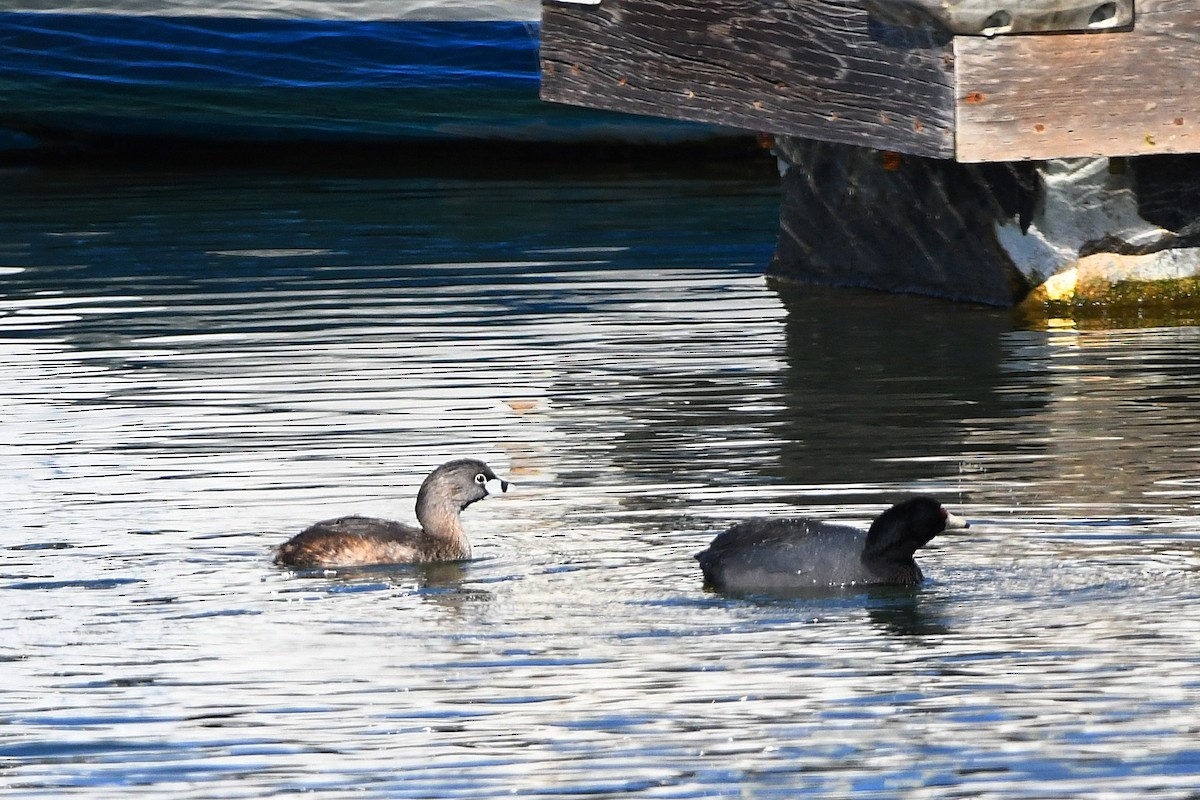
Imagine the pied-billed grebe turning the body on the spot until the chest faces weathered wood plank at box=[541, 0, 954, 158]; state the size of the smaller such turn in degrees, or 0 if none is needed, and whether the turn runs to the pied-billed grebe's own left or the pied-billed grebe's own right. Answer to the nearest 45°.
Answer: approximately 45° to the pied-billed grebe's own left

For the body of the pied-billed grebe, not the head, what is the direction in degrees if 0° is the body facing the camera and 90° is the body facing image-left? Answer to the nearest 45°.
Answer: approximately 270°
